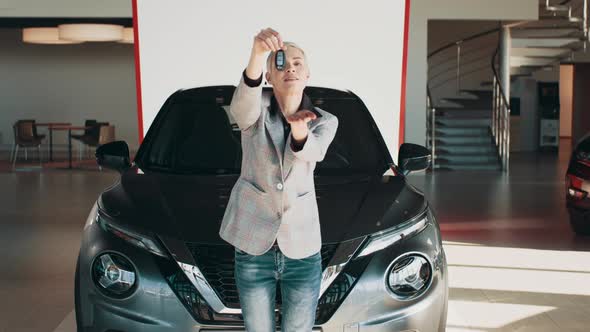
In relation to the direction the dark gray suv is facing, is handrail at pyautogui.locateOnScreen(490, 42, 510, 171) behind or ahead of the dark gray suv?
behind

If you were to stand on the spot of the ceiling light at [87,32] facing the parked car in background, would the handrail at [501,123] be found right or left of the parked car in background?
left

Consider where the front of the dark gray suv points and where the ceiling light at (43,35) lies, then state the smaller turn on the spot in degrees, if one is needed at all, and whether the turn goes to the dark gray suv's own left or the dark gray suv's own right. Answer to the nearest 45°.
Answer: approximately 180°

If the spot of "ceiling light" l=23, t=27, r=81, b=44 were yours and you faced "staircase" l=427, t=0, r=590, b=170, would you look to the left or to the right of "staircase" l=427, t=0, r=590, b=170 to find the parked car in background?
right

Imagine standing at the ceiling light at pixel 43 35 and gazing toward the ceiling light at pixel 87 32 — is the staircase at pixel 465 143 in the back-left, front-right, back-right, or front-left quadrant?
front-left

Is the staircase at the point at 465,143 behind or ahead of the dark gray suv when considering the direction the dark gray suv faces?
behind

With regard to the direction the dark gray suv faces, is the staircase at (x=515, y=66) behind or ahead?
behind

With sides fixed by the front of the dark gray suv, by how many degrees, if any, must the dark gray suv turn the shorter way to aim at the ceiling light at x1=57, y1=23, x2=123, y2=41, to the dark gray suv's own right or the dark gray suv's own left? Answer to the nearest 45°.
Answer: approximately 180°

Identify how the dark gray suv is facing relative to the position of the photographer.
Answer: facing the viewer

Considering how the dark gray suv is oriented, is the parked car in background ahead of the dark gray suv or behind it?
behind
